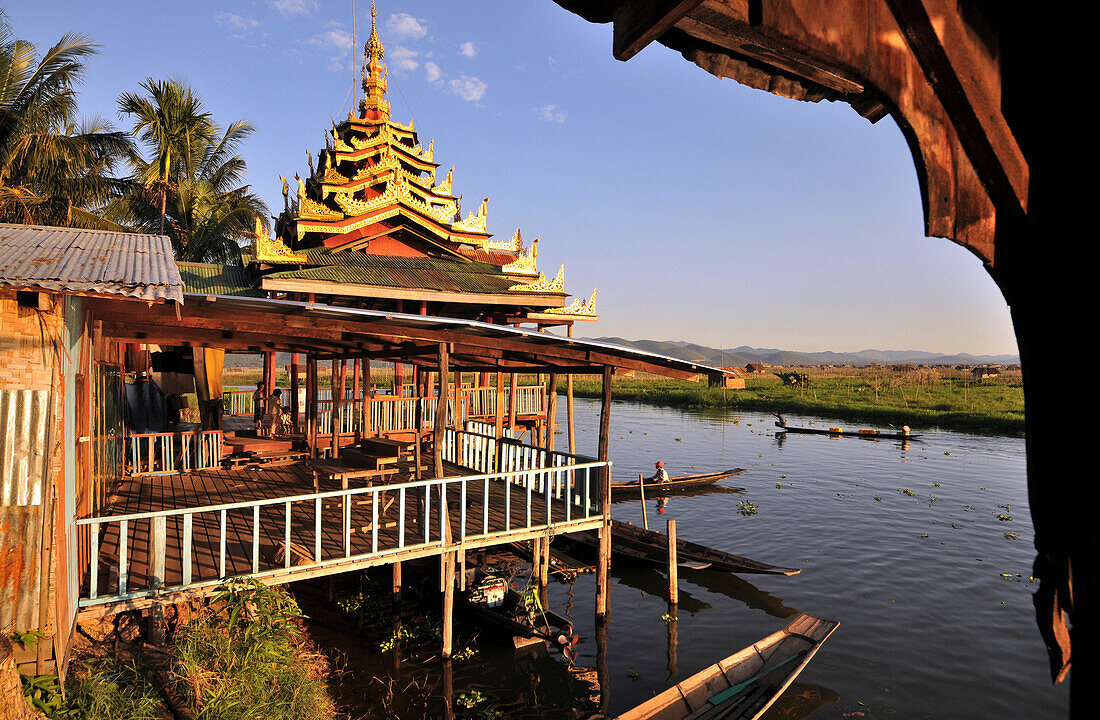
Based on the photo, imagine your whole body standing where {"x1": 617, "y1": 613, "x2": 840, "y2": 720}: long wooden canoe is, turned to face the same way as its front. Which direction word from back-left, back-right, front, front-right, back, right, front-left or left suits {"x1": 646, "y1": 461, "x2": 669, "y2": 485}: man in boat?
front-left

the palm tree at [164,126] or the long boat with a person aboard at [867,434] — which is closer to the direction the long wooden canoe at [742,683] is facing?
the long boat with a person aboard

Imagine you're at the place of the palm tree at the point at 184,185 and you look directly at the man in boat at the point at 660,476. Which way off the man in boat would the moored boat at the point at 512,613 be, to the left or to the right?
right

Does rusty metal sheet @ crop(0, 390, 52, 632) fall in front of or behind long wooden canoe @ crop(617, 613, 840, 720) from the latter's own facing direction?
behind

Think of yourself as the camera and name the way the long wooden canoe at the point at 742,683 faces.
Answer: facing away from the viewer and to the right of the viewer

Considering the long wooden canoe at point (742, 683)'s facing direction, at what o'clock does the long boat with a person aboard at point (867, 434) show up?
The long boat with a person aboard is roughly at 11 o'clock from the long wooden canoe.
